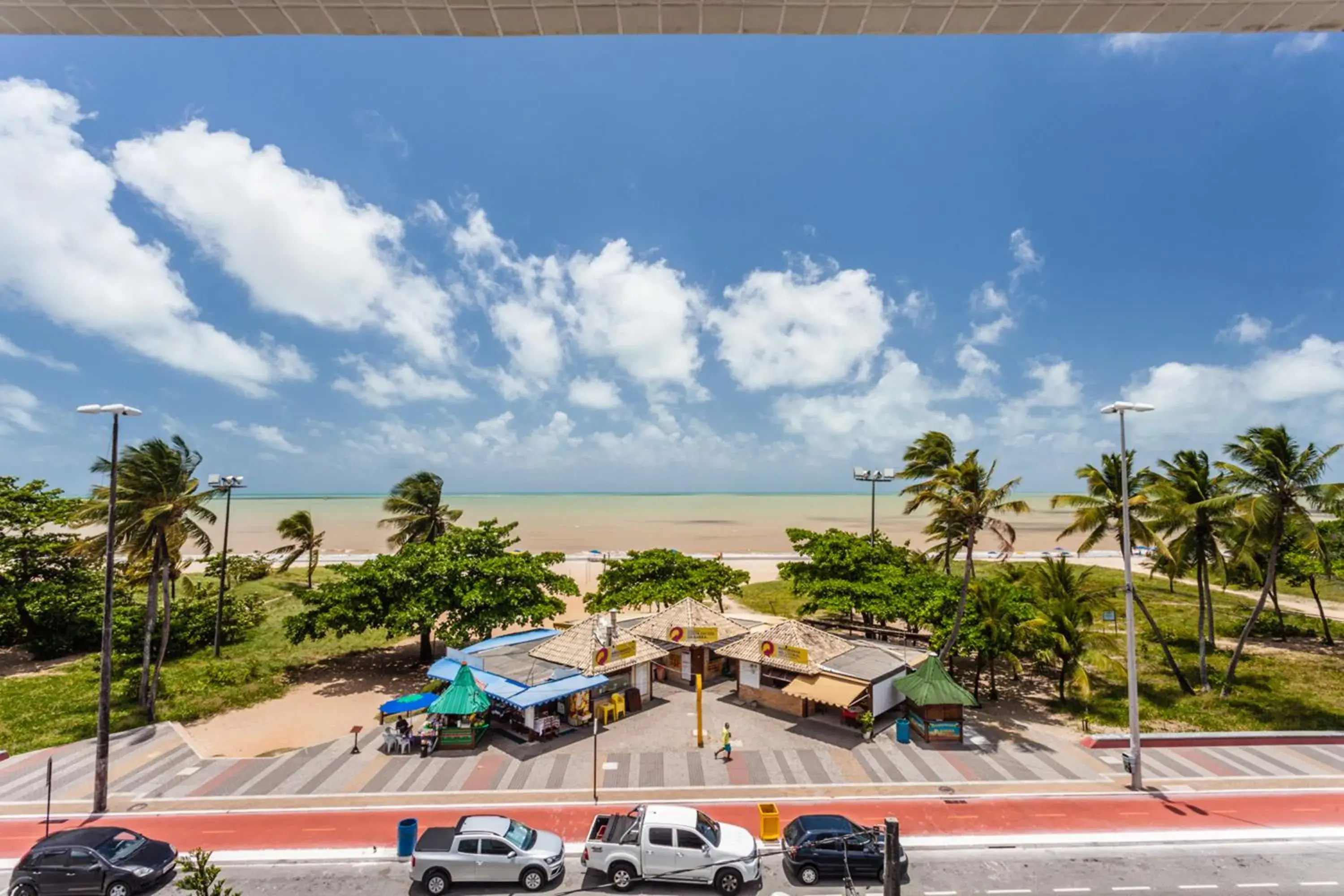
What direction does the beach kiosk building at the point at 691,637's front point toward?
toward the camera

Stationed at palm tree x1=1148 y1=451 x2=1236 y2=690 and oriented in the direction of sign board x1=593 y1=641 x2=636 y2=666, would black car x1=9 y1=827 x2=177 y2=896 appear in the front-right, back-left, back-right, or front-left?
front-left

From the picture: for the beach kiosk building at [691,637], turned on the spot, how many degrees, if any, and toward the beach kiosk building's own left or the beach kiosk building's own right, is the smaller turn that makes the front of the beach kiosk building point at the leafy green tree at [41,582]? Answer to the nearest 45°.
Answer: approximately 90° to the beach kiosk building's own right

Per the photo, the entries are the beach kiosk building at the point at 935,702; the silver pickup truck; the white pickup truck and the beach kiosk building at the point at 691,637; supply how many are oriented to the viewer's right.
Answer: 2

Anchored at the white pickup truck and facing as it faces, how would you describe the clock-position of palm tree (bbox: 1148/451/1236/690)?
The palm tree is roughly at 11 o'clock from the white pickup truck.

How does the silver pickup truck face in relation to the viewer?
to the viewer's right

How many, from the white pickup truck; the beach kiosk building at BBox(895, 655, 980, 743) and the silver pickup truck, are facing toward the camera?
1

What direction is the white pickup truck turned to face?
to the viewer's right

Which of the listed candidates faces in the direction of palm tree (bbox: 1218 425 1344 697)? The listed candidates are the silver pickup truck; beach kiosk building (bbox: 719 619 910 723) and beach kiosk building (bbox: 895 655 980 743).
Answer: the silver pickup truck

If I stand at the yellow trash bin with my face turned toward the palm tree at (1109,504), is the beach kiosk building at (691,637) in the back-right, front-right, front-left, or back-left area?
front-left

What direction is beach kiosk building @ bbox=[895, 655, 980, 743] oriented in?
toward the camera

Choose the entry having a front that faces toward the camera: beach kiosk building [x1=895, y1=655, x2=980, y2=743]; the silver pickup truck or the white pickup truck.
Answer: the beach kiosk building

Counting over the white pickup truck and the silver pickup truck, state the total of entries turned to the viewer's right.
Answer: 2

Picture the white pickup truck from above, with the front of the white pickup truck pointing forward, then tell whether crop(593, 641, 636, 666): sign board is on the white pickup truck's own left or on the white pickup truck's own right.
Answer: on the white pickup truck's own left

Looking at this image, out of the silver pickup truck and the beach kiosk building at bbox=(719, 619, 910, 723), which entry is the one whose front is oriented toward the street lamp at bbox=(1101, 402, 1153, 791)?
the silver pickup truck

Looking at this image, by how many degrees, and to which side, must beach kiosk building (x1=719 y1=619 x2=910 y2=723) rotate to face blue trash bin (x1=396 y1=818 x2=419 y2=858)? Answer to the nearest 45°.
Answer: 0° — it already faces it

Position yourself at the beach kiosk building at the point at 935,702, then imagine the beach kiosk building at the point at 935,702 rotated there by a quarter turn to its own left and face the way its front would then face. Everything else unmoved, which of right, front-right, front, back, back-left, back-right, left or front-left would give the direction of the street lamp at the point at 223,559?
back
